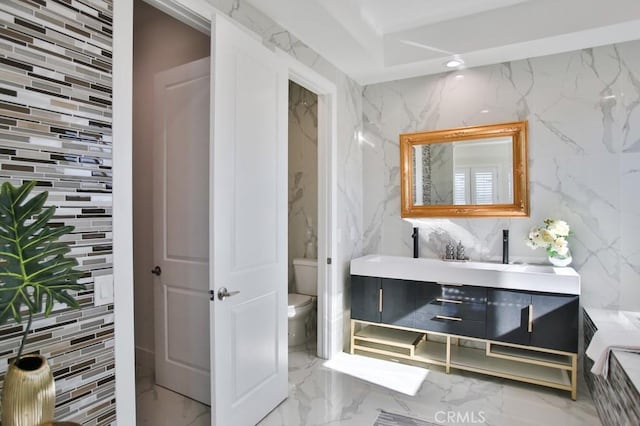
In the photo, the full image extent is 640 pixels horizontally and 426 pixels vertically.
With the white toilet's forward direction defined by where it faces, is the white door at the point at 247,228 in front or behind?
in front

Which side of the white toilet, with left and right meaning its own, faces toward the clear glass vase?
left

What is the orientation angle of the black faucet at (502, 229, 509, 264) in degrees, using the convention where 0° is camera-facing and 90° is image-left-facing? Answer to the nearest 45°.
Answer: approximately 0°

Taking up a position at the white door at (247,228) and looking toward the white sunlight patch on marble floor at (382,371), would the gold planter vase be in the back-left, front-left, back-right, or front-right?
back-right

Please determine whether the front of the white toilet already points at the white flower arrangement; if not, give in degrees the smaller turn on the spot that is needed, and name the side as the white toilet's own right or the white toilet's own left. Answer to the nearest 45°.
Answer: approximately 90° to the white toilet's own left

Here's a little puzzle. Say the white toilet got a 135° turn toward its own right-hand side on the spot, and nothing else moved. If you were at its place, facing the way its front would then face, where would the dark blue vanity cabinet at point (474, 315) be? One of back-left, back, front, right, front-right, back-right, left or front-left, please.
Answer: back-right

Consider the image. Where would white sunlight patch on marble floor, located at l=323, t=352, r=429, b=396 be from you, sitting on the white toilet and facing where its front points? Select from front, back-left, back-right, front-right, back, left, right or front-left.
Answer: left

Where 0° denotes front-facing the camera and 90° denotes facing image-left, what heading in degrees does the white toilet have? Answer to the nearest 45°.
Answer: approximately 45°

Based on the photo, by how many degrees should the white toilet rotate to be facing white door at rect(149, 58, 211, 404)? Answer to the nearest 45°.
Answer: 0° — it already faces it

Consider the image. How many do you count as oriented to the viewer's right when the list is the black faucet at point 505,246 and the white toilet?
0
